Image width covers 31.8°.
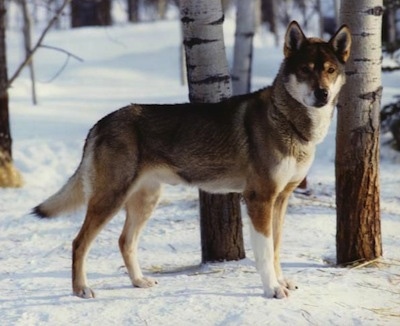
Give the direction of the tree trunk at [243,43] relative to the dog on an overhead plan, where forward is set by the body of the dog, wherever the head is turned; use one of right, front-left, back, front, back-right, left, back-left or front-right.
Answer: left

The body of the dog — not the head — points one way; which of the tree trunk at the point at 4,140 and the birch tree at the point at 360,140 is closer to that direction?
the birch tree

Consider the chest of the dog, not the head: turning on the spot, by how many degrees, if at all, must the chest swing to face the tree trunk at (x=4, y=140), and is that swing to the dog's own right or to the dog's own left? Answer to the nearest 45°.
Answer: approximately 135° to the dog's own left

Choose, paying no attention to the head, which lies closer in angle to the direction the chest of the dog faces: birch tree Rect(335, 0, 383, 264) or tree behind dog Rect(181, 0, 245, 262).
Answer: the birch tree

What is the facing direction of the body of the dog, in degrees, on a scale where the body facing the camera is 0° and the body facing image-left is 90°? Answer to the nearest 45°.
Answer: approximately 270°

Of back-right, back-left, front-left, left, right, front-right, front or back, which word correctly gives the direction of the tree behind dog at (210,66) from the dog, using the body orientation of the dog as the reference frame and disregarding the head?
left

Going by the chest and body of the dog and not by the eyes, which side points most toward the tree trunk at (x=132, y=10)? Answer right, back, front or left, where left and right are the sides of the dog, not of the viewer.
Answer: left

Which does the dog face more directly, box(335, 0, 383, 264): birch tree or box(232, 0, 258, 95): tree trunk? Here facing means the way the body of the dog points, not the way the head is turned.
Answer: the birch tree

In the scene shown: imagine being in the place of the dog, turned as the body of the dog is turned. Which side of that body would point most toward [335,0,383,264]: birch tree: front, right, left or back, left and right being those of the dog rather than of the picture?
front
